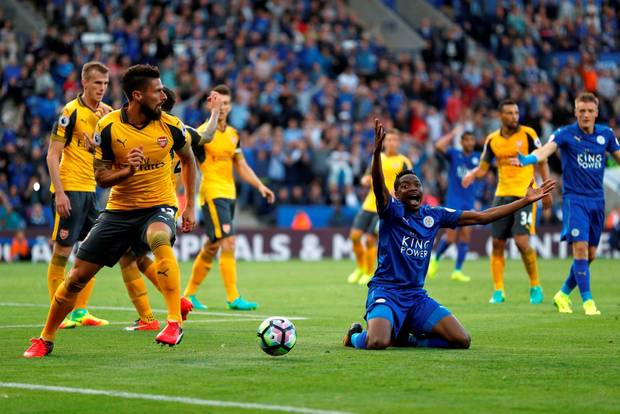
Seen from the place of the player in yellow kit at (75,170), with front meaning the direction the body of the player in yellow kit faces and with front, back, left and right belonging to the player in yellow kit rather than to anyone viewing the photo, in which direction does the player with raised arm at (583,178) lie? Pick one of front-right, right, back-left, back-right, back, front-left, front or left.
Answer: front-left

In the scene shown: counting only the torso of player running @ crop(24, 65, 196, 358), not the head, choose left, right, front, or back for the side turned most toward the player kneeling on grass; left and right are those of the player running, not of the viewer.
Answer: left

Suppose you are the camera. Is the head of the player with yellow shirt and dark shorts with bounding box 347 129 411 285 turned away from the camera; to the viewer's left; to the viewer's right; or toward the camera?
toward the camera

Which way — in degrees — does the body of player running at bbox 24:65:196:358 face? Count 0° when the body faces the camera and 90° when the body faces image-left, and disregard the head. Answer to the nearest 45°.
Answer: approximately 0°

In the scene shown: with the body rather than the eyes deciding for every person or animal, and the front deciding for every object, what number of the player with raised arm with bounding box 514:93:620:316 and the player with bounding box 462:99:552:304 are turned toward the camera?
2

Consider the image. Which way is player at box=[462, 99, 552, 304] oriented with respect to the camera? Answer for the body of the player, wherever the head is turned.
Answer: toward the camera

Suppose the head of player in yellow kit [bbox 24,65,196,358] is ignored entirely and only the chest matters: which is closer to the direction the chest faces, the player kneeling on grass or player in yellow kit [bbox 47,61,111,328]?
the player kneeling on grass

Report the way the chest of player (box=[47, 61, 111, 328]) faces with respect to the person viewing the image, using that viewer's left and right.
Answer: facing the viewer and to the right of the viewer

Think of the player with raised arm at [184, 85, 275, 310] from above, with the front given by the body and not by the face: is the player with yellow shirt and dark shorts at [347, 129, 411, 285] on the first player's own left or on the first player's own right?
on the first player's own left

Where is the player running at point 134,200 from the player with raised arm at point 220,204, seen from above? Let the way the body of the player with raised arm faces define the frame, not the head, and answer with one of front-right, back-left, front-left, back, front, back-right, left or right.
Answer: front-right

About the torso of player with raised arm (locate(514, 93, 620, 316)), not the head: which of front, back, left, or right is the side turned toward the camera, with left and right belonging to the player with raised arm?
front

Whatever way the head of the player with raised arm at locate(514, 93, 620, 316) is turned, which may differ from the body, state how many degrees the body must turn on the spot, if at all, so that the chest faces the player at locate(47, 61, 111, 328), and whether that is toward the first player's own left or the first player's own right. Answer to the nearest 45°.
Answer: approximately 45° to the first player's own right
